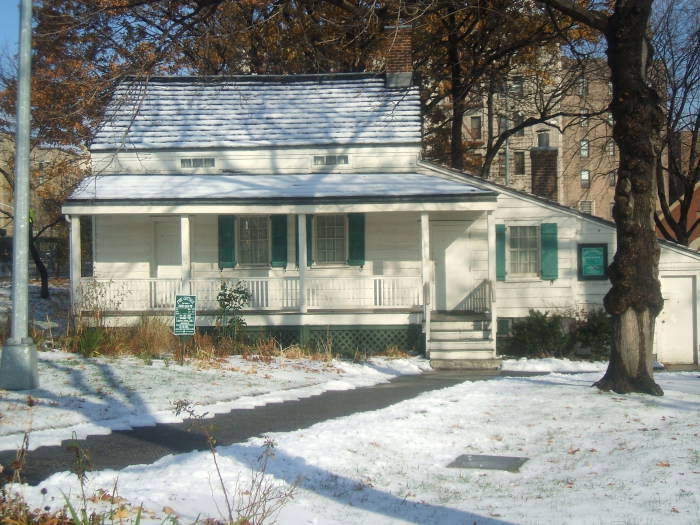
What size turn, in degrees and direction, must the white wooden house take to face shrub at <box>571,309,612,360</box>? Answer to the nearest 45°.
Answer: approximately 90° to its left

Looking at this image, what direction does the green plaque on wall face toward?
toward the camera

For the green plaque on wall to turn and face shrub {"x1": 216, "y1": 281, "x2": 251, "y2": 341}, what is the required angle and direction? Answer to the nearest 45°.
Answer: approximately 45° to its right

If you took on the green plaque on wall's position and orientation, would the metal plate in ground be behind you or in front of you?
in front

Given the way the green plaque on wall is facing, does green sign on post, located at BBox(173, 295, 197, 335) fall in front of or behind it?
in front

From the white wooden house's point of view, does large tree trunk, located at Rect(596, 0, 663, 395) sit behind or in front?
in front

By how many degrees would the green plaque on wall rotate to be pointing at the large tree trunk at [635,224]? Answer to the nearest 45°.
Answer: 0° — it already faces it

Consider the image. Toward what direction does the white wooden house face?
toward the camera

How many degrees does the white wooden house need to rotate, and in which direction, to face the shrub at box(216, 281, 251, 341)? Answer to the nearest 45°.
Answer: approximately 45° to its right

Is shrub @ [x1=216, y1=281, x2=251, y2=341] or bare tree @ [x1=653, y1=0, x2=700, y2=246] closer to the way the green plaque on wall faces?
the shrub

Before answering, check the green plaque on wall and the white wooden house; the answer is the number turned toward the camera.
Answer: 2

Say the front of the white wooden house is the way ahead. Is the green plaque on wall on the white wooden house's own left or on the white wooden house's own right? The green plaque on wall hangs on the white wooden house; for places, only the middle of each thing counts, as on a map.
on the white wooden house's own left
